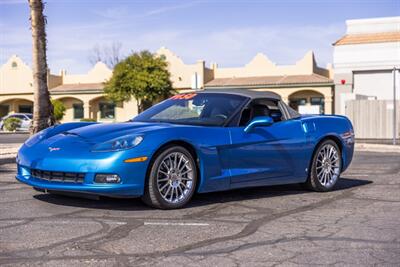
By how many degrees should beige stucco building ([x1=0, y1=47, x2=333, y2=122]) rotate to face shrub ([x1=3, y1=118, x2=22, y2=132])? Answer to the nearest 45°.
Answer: approximately 90° to its right

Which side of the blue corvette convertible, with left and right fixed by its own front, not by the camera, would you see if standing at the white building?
back

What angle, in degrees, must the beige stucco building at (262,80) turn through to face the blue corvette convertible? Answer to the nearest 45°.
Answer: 0° — it already faces it

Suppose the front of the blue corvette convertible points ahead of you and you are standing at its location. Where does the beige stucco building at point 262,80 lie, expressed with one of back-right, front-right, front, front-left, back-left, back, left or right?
back-right

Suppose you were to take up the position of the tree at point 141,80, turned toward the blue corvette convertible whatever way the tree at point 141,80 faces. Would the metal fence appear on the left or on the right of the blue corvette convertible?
left

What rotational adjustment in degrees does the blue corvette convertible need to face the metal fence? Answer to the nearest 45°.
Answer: approximately 180°

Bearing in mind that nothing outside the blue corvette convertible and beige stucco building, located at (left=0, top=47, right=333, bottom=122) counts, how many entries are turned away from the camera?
0

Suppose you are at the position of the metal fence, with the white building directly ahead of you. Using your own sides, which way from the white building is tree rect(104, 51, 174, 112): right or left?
left

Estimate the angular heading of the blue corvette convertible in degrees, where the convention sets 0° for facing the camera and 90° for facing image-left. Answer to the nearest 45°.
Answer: approximately 45°

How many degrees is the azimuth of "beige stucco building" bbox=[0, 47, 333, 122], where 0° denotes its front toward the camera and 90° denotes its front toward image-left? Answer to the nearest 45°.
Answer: approximately 0°
